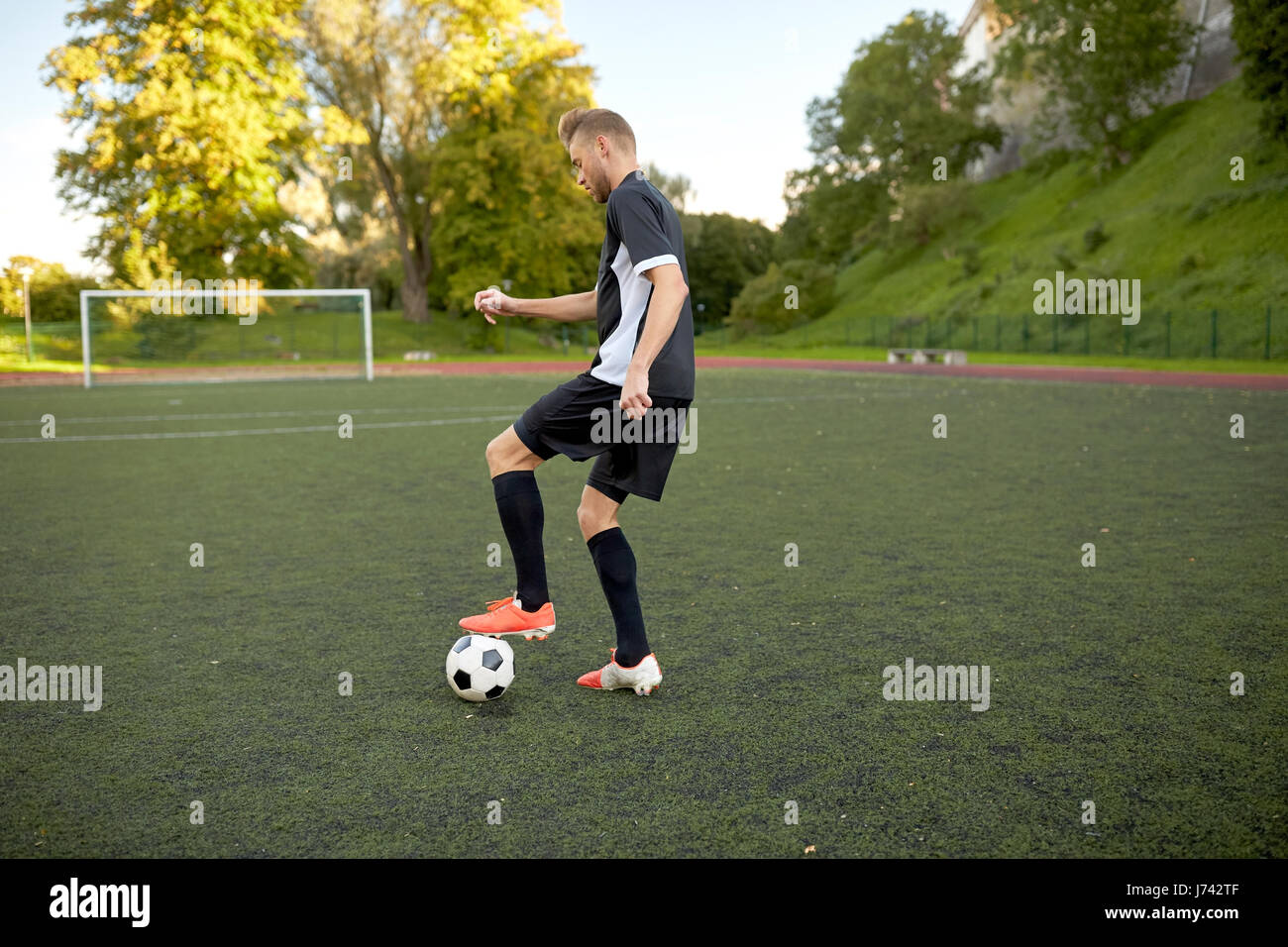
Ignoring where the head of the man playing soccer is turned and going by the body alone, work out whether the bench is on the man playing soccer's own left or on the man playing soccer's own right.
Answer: on the man playing soccer's own right

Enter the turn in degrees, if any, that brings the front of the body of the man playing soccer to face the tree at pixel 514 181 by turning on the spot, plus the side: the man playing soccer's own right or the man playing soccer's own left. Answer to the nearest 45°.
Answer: approximately 90° to the man playing soccer's own right

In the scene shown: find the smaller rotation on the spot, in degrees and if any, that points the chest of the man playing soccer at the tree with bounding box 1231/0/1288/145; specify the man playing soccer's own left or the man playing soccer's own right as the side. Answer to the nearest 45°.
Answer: approximately 135° to the man playing soccer's own right

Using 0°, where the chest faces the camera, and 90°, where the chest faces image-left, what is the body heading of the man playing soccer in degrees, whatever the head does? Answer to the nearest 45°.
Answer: approximately 90°

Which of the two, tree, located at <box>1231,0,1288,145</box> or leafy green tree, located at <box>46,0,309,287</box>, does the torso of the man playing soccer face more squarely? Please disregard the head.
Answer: the leafy green tree
